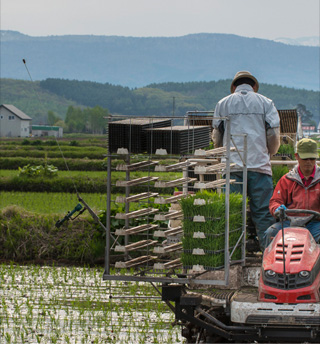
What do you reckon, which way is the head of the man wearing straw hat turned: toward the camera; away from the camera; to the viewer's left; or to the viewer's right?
away from the camera

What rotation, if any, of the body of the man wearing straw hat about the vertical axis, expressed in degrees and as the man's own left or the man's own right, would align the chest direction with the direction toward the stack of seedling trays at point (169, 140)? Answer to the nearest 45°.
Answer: approximately 135° to the man's own left

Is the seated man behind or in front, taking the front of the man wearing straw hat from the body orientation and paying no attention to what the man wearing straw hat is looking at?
behind

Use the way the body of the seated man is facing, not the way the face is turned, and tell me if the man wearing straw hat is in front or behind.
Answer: behind

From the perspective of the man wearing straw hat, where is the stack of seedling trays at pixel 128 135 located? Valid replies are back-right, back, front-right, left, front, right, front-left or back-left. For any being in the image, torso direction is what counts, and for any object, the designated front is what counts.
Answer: back-left

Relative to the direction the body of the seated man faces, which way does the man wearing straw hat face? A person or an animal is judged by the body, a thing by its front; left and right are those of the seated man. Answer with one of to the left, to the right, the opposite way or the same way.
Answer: the opposite way

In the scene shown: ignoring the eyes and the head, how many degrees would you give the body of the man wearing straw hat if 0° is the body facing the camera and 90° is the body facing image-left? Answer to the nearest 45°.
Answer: approximately 180°

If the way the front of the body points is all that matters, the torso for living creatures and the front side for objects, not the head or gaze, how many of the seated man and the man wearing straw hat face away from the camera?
1

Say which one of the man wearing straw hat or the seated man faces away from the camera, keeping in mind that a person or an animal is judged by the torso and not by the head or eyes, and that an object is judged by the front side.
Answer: the man wearing straw hat

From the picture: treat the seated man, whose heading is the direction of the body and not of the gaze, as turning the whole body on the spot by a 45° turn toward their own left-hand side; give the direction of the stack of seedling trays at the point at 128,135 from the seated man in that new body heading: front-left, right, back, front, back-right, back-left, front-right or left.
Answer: back-right
